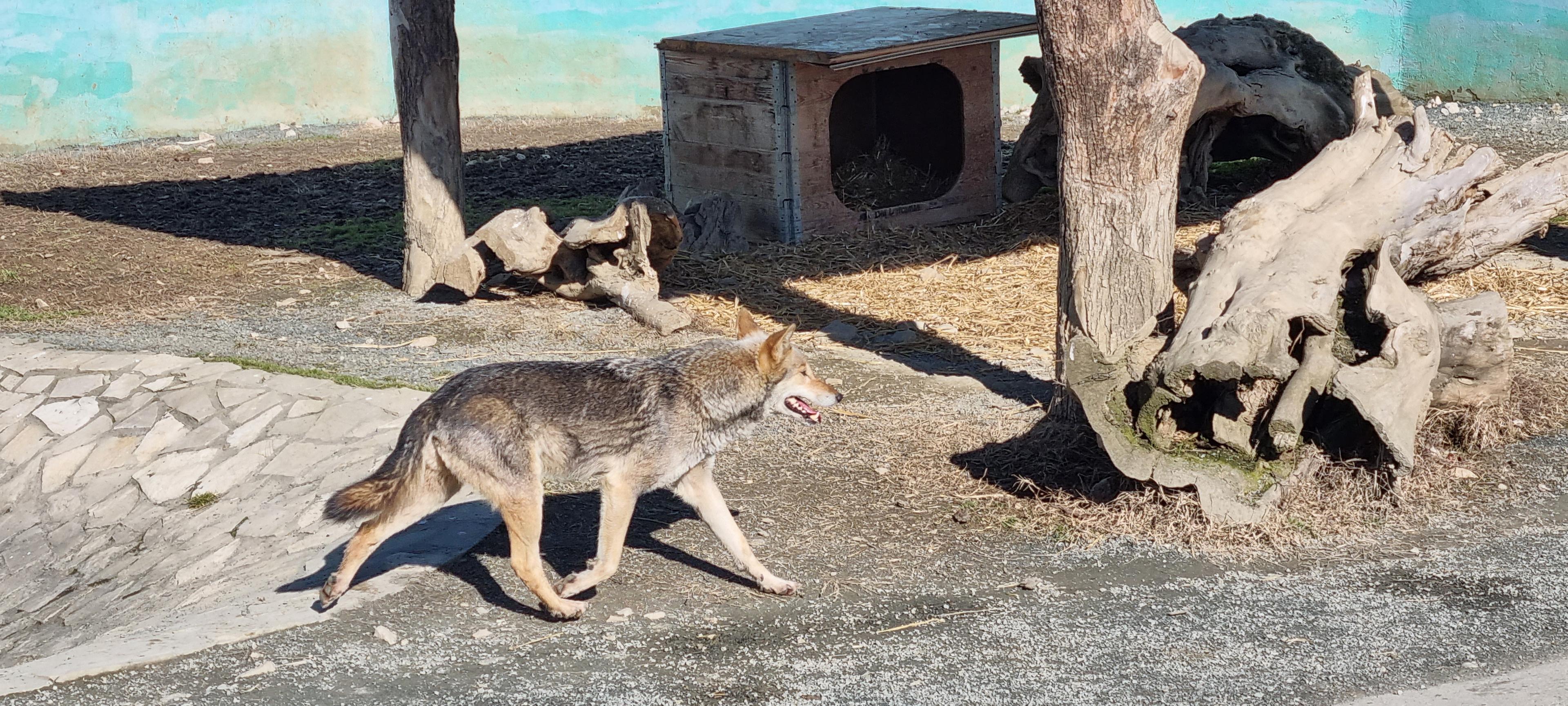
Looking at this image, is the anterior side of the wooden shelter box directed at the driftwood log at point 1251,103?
no

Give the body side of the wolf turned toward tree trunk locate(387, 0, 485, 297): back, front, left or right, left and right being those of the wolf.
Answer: left

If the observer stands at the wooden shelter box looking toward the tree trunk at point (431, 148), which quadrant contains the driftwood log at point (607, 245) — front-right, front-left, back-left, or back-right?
front-left

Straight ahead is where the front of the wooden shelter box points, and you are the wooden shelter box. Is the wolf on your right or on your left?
on your right

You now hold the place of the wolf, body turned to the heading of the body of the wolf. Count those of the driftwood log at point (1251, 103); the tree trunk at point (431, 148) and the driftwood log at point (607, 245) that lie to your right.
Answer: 0

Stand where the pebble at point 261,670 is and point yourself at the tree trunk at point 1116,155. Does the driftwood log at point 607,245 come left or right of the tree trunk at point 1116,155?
left

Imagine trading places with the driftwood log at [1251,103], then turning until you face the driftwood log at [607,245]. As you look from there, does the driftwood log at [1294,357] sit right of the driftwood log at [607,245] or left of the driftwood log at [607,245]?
left

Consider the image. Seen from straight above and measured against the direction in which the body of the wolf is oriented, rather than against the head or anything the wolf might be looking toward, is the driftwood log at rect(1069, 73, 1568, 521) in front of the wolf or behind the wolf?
in front

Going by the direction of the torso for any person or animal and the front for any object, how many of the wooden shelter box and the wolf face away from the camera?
0

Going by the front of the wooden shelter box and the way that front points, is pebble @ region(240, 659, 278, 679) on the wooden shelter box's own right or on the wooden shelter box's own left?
on the wooden shelter box's own right

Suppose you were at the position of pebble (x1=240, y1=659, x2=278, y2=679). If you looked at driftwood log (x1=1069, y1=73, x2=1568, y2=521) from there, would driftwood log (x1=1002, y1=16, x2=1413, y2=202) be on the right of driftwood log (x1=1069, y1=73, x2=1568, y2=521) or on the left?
left

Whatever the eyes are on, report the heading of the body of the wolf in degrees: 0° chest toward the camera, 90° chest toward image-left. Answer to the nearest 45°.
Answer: approximately 270°

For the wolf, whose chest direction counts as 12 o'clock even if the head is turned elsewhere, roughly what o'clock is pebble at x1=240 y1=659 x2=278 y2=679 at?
The pebble is roughly at 5 o'clock from the wolf.

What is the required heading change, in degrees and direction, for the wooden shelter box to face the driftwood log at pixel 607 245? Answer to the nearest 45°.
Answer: approximately 90° to its right

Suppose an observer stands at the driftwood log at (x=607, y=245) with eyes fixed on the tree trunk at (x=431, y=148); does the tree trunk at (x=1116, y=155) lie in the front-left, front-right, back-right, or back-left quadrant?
back-left

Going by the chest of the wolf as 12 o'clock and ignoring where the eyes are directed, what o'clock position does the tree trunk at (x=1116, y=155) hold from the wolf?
The tree trunk is roughly at 11 o'clock from the wolf.

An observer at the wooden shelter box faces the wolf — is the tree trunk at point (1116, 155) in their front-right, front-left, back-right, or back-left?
front-left

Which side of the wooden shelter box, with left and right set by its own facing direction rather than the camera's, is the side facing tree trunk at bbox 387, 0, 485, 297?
right
